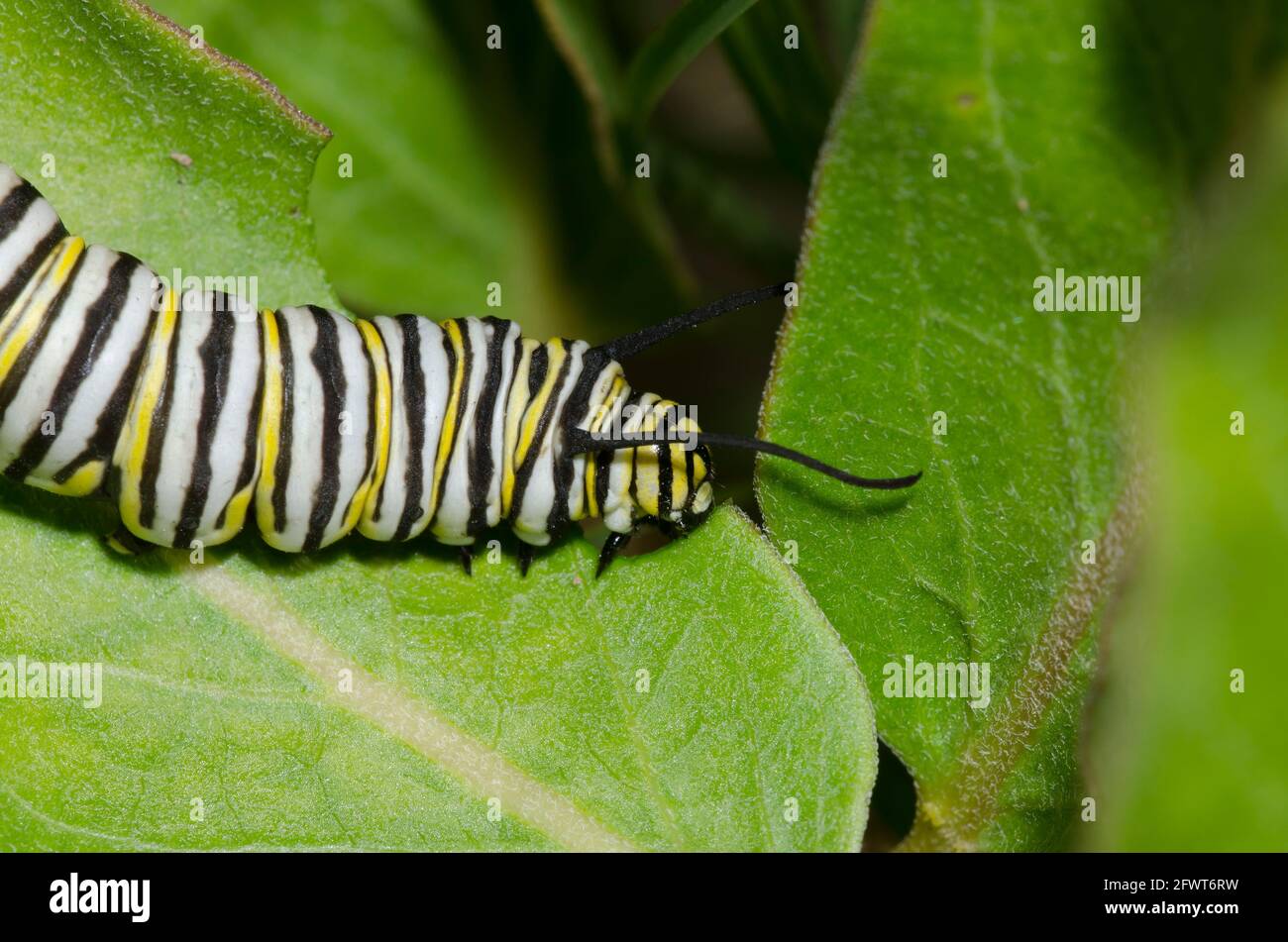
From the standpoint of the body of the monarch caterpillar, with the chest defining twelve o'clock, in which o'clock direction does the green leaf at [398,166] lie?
The green leaf is roughly at 9 o'clock from the monarch caterpillar.

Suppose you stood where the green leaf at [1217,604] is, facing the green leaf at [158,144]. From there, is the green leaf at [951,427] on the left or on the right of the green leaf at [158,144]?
right

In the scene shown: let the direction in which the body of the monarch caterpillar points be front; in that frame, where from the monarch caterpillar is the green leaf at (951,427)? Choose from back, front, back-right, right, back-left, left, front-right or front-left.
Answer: front

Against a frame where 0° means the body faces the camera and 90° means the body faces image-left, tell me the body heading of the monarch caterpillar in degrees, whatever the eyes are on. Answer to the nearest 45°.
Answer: approximately 270°
